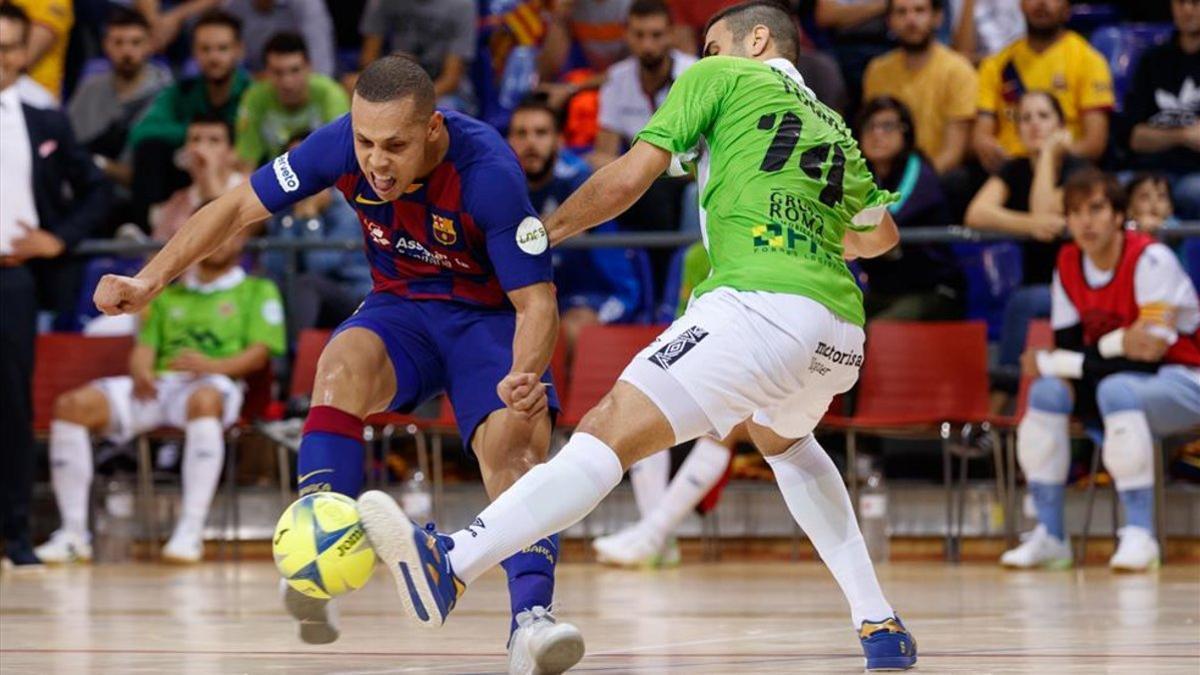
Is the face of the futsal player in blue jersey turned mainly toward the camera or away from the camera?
toward the camera

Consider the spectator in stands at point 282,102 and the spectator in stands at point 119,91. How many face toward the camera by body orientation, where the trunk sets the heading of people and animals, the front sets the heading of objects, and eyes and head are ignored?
2

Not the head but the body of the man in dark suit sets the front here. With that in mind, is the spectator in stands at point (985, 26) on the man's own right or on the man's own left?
on the man's own left

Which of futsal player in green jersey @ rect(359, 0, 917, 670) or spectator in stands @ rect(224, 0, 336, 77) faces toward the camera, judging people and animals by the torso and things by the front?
the spectator in stands

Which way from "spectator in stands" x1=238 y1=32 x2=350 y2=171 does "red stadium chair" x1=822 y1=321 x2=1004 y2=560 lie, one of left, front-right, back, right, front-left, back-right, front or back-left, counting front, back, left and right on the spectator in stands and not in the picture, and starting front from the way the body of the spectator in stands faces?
front-left

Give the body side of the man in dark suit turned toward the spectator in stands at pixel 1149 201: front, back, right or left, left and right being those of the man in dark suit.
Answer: left

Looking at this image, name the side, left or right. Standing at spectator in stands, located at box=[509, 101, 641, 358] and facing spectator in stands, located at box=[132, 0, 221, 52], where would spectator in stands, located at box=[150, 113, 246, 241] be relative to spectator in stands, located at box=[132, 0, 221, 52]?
left

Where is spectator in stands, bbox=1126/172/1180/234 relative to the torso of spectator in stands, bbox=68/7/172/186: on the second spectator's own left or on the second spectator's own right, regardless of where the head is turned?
on the second spectator's own left

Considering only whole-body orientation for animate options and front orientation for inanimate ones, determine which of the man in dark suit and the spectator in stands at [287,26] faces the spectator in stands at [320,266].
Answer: the spectator in stands at [287,26]

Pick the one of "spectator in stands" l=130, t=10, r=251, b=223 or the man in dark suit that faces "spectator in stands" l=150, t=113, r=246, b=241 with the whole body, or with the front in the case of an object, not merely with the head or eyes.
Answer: "spectator in stands" l=130, t=10, r=251, b=223

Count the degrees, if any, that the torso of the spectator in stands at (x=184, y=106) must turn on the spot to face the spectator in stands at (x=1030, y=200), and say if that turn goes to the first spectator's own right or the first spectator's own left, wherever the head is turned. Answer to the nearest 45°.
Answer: approximately 45° to the first spectator's own left

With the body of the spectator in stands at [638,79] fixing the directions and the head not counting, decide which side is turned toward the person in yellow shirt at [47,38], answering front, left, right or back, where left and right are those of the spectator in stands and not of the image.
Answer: right

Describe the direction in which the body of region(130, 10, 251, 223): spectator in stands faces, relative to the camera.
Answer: toward the camera

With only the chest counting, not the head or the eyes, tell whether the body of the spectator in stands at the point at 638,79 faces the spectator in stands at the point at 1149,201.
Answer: no

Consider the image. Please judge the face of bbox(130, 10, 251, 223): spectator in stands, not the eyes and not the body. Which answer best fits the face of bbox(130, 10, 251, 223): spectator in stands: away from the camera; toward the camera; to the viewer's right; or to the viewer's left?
toward the camera

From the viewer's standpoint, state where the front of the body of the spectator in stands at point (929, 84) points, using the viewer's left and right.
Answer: facing the viewer

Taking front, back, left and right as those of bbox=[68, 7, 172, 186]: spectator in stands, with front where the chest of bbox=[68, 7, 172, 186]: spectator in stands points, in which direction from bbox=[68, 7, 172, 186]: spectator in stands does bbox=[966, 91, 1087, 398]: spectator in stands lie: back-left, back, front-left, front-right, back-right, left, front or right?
front-left

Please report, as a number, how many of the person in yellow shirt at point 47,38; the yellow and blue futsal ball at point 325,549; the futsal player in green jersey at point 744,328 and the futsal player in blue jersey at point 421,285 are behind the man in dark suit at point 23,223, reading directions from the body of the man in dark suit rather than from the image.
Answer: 1
